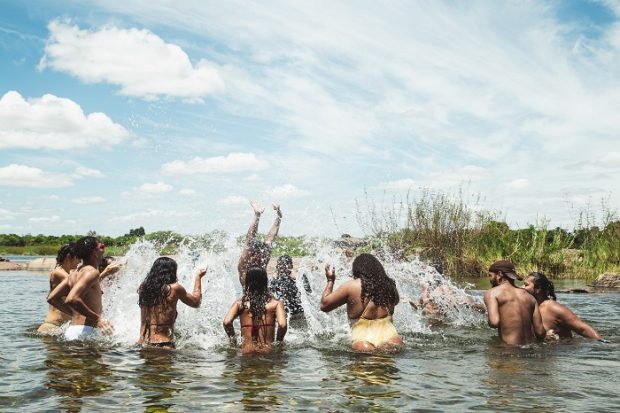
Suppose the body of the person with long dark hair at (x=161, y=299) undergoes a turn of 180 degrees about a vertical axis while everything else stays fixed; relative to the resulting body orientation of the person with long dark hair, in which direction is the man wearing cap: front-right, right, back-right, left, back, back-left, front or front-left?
back-left

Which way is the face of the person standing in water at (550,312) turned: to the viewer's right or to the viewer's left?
to the viewer's left

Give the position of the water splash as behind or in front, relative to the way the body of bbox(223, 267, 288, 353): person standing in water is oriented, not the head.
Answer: in front

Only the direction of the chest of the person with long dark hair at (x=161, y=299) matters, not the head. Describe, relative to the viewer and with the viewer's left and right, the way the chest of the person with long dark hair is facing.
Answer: facing away from the viewer and to the right of the viewer

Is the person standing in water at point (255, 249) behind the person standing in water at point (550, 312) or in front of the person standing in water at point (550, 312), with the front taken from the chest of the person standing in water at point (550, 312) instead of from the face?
in front

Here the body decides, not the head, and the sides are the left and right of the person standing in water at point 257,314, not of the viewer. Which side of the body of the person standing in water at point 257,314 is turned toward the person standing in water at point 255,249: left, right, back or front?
front

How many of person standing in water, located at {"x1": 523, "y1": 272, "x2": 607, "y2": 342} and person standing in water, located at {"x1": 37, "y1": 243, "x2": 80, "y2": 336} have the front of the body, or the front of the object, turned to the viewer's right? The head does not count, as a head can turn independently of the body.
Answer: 1

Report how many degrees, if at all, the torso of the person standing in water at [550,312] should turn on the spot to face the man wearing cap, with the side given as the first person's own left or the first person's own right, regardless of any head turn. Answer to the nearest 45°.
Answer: approximately 45° to the first person's own left

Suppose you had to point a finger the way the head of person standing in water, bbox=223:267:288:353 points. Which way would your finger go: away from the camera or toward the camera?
away from the camera

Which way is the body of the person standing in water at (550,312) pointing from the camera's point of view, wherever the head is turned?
to the viewer's left

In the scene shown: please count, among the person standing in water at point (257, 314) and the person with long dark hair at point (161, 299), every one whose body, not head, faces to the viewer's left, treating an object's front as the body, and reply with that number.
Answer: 0

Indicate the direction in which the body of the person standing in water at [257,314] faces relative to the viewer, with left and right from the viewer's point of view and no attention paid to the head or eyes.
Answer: facing away from the viewer

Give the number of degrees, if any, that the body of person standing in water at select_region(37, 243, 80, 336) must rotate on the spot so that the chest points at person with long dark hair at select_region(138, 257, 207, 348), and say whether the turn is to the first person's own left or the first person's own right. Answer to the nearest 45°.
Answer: approximately 45° to the first person's own right

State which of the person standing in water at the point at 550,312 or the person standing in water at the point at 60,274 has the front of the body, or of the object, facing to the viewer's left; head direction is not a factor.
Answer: the person standing in water at the point at 550,312

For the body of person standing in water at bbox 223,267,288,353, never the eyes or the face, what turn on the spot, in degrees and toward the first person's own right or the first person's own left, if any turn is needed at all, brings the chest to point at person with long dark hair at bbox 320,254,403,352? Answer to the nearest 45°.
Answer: approximately 90° to the first person's own right

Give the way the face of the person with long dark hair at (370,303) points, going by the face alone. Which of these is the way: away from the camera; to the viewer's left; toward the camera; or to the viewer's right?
away from the camera
